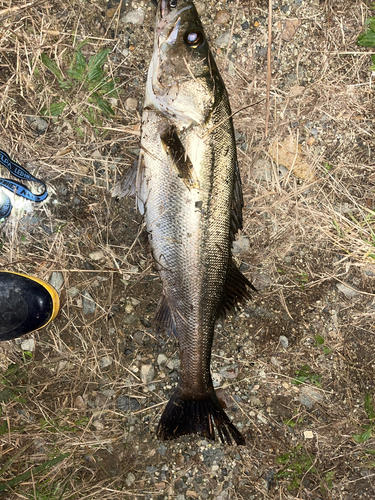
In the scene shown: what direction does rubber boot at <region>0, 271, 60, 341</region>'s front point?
to the viewer's right

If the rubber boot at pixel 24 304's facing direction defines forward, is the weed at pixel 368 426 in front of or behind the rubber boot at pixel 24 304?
in front

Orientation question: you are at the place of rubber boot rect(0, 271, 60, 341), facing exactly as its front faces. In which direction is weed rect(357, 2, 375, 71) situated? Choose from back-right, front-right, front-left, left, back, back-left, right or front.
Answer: front

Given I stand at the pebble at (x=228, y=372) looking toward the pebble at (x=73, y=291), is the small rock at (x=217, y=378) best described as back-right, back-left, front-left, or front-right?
front-left
